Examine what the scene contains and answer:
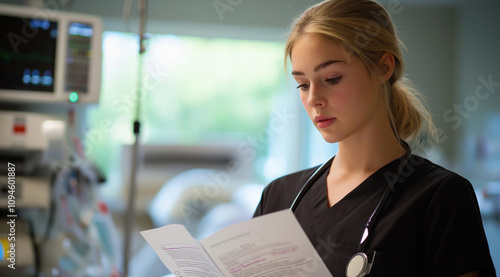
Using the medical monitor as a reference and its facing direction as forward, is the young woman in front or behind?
in front

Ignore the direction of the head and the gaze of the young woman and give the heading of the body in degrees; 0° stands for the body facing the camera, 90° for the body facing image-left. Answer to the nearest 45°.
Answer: approximately 45°

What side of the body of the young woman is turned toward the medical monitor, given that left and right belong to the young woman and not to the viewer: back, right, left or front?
right

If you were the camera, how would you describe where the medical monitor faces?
facing the viewer and to the right of the viewer

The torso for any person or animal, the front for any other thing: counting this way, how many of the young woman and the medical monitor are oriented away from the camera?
0

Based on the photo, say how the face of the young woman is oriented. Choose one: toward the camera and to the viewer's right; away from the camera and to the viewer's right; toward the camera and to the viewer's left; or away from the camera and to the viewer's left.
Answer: toward the camera and to the viewer's left
